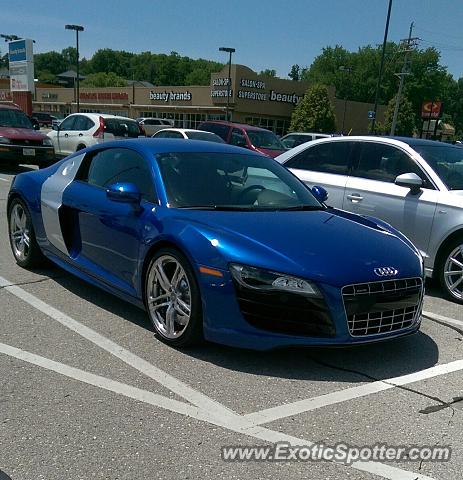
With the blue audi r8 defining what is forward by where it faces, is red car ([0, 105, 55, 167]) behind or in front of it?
behind

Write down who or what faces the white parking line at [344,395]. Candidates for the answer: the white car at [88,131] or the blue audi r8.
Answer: the blue audi r8

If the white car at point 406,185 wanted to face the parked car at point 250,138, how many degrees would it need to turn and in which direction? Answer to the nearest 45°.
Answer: approximately 135° to its left

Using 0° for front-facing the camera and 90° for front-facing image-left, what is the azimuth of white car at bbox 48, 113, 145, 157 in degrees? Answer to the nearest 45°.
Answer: approximately 135°

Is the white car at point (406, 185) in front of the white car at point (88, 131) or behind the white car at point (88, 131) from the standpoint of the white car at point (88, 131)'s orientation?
behind

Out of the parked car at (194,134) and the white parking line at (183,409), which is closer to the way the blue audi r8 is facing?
the white parking line
